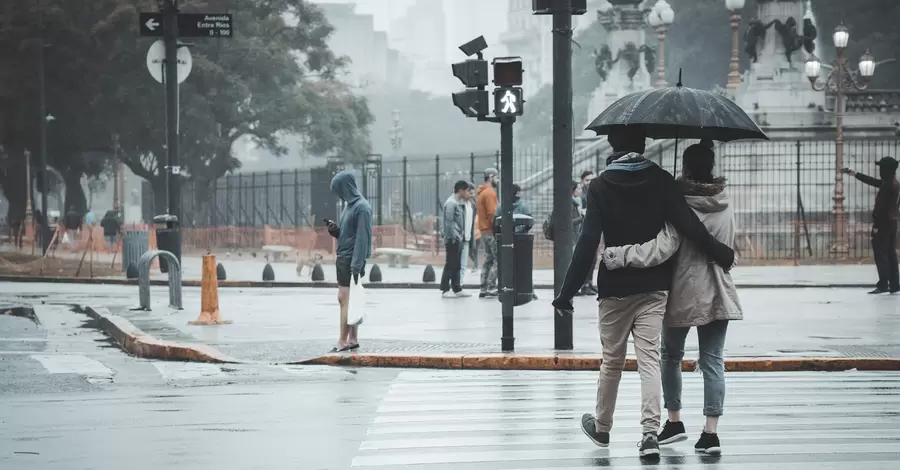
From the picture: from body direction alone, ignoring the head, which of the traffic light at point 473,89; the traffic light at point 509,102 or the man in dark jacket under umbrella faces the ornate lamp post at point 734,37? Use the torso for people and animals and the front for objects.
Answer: the man in dark jacket under umbrella

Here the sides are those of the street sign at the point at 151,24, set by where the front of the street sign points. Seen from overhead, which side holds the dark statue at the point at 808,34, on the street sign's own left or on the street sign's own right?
on the street sign's own left

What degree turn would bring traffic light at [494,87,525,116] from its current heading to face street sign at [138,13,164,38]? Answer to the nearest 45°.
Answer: approximately 135° to its right

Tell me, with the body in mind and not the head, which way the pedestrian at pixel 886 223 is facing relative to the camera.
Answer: to the viewer's left

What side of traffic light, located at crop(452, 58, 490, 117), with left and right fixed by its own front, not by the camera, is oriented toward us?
left

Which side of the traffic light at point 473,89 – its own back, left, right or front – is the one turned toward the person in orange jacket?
right
